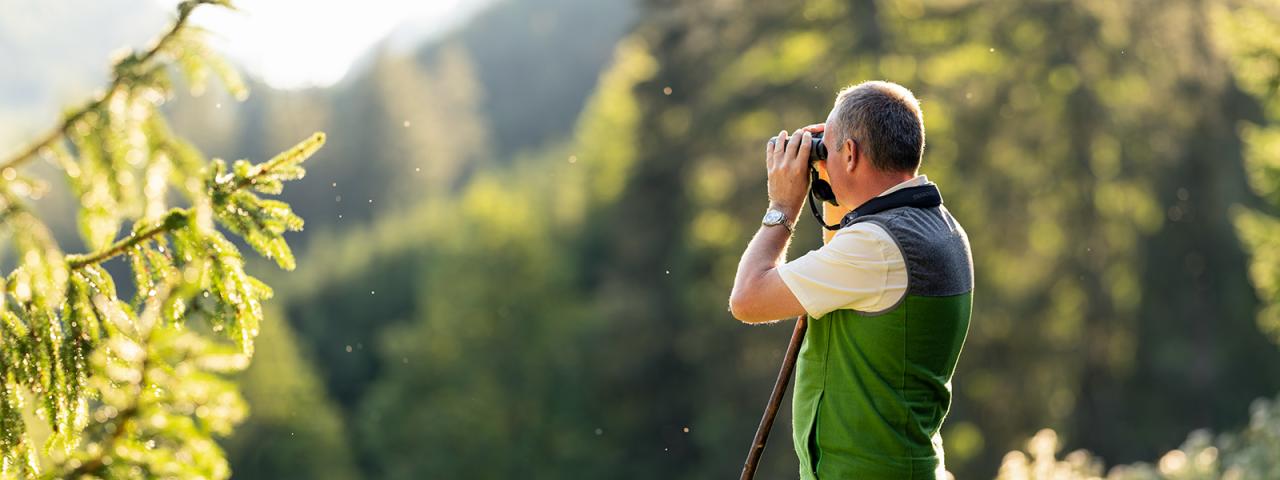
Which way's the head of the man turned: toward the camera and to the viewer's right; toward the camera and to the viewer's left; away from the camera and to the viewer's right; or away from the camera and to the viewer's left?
away from the camera and to the viewer's left

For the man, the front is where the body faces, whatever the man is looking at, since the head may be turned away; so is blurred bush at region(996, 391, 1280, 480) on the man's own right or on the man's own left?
on the man's own right

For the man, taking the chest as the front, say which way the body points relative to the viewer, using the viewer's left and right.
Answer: facing away from the viewer and to the left of the viewer
